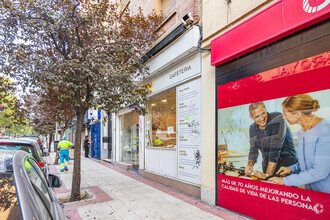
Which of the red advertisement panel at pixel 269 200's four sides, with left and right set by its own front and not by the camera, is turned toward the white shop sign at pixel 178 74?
right

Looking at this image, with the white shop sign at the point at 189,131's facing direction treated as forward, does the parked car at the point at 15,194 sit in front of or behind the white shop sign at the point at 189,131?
in front

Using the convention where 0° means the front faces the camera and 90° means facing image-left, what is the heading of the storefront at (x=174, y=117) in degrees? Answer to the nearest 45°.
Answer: approximately 45°

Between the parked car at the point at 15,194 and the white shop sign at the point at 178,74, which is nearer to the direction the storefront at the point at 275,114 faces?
the parked car

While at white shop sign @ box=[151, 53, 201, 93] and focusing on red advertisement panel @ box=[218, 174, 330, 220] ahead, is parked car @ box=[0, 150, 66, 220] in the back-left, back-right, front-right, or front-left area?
front-right

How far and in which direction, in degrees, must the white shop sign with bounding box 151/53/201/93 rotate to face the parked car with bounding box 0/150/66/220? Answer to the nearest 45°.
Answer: approximately 45° to its left

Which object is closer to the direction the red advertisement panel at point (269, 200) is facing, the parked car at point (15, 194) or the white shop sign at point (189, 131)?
the parked car

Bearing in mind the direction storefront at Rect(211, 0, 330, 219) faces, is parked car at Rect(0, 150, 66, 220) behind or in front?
in front

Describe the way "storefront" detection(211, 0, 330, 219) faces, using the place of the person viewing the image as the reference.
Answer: facing the viewer and to the left of the viewer
